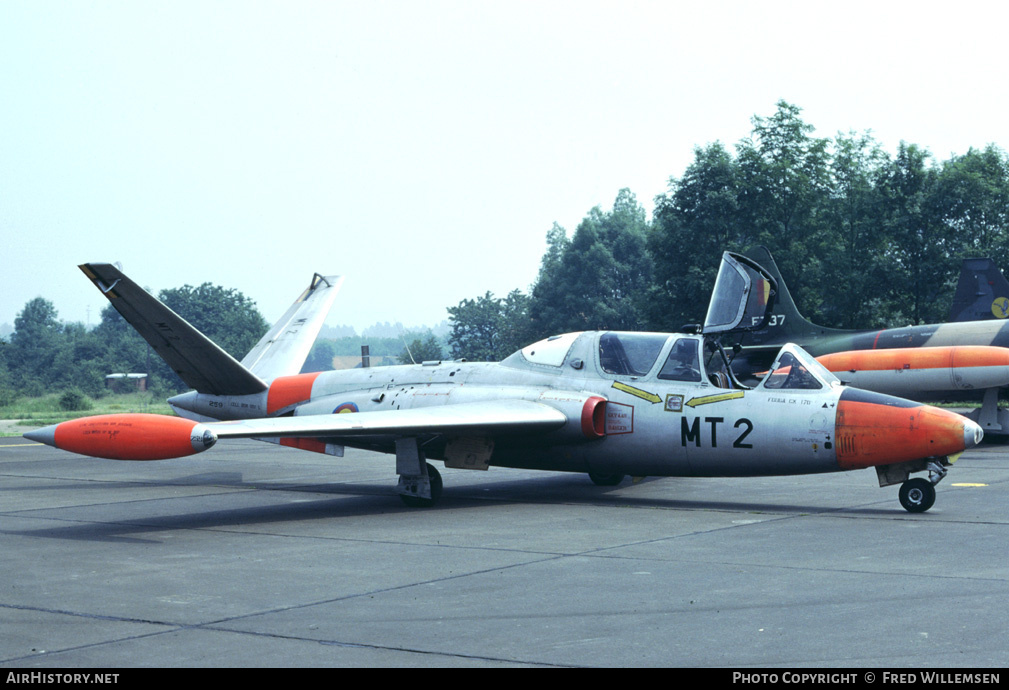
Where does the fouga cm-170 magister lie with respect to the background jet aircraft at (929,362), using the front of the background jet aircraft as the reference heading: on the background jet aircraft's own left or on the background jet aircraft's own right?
on the background jet aircraft's own right

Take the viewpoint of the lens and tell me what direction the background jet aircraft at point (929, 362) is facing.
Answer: facing to the right of the viewer

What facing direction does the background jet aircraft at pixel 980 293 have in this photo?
to the viewer's right

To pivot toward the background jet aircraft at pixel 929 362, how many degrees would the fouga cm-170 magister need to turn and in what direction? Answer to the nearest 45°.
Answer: approximately 90° to its left

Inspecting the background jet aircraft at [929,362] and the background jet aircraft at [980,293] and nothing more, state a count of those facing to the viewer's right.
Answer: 2

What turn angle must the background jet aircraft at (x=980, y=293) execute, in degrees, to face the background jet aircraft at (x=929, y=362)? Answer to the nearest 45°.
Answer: approximately 90° to its right

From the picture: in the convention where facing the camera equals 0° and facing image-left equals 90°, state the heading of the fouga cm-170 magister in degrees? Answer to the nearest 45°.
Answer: approximately 315°

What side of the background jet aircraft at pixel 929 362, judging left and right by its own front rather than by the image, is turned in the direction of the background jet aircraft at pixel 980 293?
left

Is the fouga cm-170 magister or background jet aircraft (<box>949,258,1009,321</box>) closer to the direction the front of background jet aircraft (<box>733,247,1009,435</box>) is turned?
the background jet aircraft
